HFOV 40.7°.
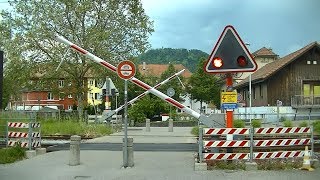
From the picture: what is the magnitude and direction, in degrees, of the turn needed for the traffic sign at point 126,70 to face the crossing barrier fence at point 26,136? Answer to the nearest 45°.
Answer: approximately 135° to its right

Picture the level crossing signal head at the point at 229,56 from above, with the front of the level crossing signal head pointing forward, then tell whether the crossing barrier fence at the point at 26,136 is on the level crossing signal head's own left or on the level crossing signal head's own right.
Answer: on the level crossing signal head's own right

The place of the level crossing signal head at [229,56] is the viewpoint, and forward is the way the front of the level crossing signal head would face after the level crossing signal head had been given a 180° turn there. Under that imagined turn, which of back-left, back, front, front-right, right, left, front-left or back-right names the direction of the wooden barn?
front

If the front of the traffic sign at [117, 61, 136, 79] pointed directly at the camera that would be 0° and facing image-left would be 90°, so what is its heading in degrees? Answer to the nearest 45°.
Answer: approximately 0°

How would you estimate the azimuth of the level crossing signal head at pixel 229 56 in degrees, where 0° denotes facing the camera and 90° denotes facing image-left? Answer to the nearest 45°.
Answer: approximately 0°

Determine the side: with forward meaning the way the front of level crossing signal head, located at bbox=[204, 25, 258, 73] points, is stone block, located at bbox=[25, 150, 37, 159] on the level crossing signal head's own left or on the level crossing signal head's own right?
on the level crossing signal head's own right

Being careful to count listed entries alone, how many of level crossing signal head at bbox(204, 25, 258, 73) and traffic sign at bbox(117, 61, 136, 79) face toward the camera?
2
